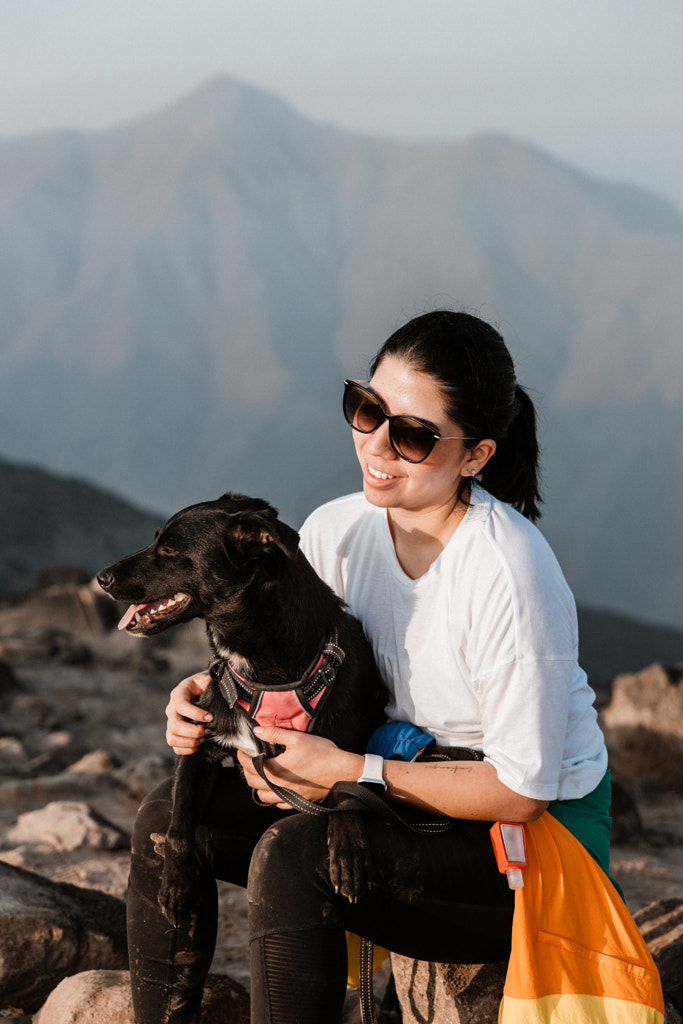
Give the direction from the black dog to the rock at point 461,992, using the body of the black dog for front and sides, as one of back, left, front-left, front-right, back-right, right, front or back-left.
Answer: left

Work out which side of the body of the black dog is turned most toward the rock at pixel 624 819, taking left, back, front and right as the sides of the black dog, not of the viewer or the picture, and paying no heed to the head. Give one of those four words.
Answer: back

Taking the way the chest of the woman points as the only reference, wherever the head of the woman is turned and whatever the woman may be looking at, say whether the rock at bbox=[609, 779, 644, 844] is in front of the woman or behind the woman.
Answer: behind

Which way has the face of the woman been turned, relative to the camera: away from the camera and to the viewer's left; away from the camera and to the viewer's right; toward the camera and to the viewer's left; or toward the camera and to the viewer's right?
toward the camera and to the viewer's left

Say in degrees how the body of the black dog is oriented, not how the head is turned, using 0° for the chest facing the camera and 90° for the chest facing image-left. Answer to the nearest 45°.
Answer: approximately 45°

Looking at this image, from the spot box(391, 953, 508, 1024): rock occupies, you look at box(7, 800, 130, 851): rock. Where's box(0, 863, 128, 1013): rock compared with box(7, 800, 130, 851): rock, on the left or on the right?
left

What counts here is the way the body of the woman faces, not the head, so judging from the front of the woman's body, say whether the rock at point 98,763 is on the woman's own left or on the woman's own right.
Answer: on the woman's own right
